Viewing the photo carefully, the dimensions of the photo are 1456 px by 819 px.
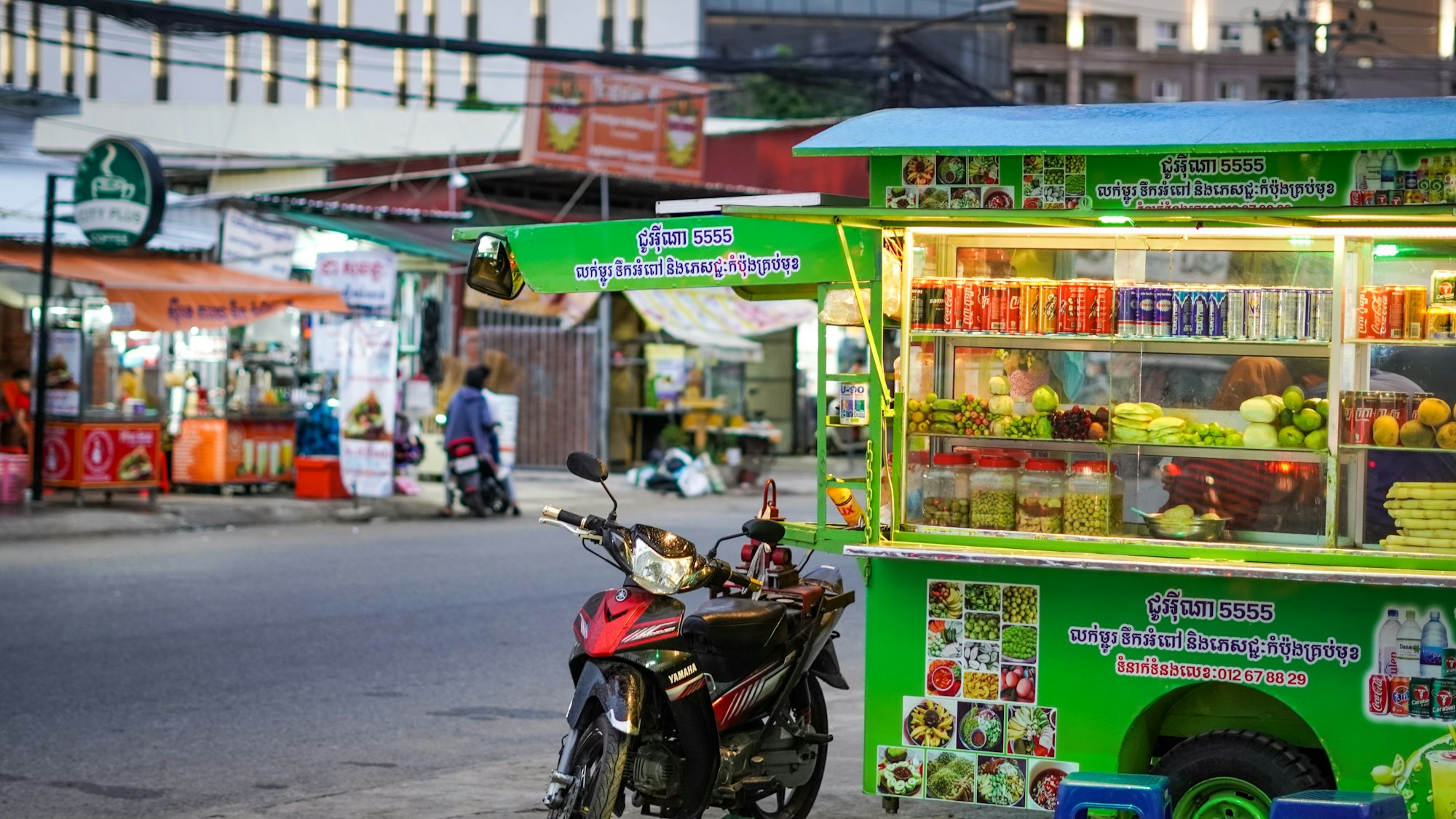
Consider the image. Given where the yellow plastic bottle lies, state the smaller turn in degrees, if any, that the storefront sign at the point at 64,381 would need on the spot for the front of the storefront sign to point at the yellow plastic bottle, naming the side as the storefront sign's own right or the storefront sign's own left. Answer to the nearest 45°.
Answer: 0° — it already faces it

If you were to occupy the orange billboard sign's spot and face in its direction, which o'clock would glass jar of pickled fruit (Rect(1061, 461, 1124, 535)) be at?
The glass jar of pickled fruit is roughly at 12 o'clock from the orange billboard sign.

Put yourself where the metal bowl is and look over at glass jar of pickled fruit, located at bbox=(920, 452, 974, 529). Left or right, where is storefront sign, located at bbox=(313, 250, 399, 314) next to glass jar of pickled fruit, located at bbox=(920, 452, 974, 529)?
right

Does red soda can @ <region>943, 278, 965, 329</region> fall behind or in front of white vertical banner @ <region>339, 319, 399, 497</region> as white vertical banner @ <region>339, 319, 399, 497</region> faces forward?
in front

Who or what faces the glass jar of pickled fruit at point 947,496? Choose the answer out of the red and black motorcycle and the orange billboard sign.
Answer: the orange billboard sign

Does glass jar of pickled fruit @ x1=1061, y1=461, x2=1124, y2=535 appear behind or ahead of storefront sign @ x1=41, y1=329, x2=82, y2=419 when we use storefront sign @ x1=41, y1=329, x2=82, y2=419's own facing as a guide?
ahead

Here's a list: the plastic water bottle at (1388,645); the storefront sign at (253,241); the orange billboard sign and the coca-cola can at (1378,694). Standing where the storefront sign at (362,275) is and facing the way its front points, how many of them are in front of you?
2

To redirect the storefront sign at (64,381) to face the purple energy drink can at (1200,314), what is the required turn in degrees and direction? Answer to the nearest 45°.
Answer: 0° — it already faces it
